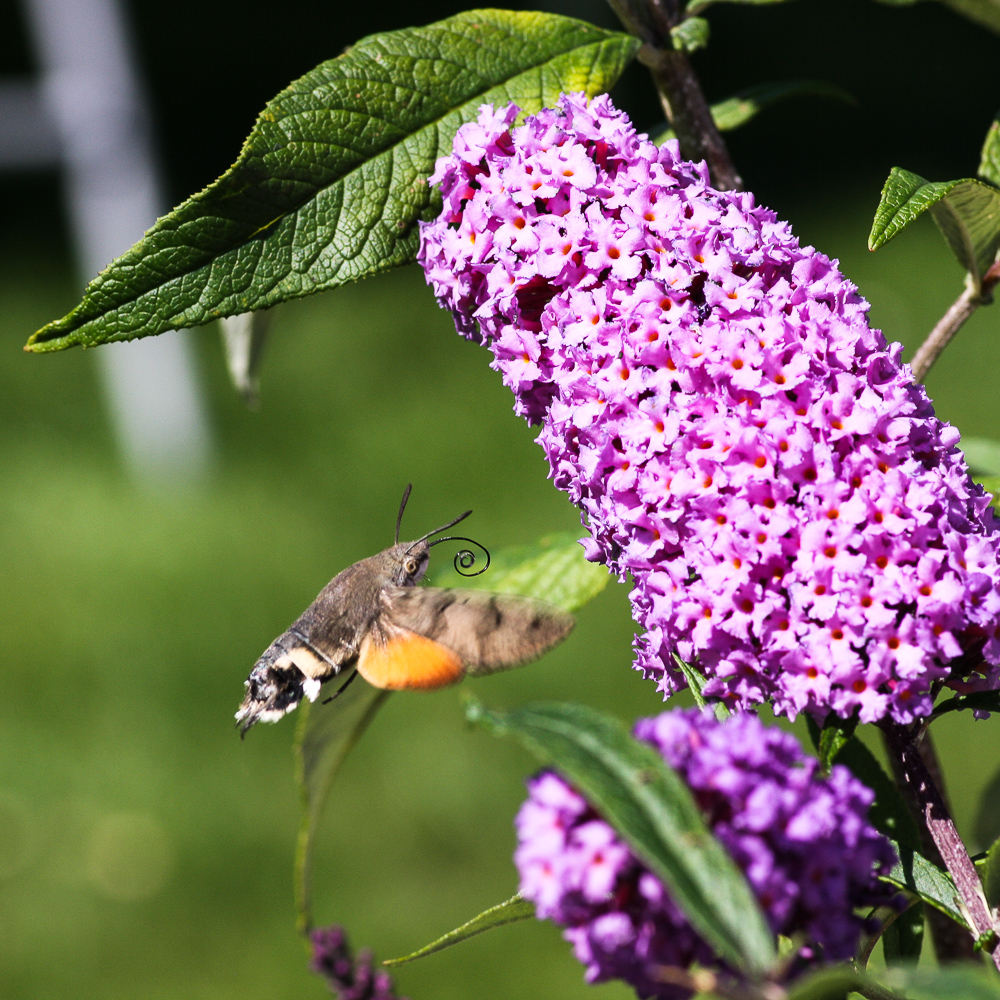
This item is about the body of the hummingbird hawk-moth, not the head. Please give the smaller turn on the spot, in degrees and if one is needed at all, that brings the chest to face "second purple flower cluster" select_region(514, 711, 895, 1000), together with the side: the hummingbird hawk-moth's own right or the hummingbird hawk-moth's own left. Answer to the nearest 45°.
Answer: approximately 90° to the hummingbird hawk-moth's own right

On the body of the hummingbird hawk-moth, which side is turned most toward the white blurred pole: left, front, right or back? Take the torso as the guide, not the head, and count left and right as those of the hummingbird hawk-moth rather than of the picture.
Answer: left

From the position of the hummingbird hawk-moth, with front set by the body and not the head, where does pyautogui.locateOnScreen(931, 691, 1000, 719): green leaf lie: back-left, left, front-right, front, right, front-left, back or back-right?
front-right

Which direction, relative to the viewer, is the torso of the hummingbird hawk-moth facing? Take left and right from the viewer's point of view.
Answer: facing to the right of the viewer
